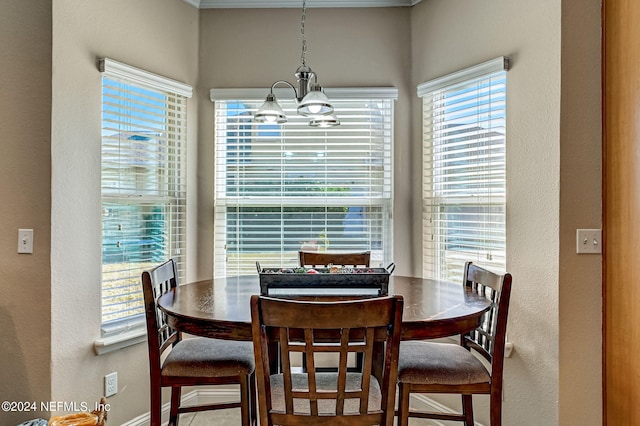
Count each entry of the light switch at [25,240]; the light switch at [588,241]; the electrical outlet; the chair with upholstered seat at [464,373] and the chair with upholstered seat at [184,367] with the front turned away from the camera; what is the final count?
0

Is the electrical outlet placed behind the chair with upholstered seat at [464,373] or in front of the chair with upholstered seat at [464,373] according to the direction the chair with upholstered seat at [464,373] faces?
in front

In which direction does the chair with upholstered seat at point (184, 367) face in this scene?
to the viewer's right

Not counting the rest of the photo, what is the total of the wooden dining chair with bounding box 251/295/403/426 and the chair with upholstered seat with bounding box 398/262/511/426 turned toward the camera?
0

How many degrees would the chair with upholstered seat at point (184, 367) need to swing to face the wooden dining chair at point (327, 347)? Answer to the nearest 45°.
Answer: approximately 45° to its right

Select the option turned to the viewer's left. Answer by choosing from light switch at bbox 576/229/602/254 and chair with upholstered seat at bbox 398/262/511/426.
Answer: the chair with upholstered seat

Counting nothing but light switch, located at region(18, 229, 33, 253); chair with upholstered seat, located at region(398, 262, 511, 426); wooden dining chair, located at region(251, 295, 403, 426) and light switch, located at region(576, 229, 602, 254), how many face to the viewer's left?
1

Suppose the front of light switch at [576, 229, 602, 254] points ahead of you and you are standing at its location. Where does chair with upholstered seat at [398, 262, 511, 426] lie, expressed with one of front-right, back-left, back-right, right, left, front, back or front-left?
front-right

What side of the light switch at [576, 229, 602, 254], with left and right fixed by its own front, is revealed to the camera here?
front

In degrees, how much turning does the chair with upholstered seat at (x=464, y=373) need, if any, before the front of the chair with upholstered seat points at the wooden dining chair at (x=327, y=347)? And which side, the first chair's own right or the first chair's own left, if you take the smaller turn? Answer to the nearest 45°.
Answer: approximately 45° to the first chair's own left

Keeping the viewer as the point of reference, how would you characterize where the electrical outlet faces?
facing the viewer and to the right of the viewer

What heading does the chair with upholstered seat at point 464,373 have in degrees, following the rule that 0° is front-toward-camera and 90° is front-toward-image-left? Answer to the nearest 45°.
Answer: approximately 90°

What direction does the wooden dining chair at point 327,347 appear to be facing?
away from the camera

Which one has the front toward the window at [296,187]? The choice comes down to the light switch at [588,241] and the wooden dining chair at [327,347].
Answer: the wooden dining chair
